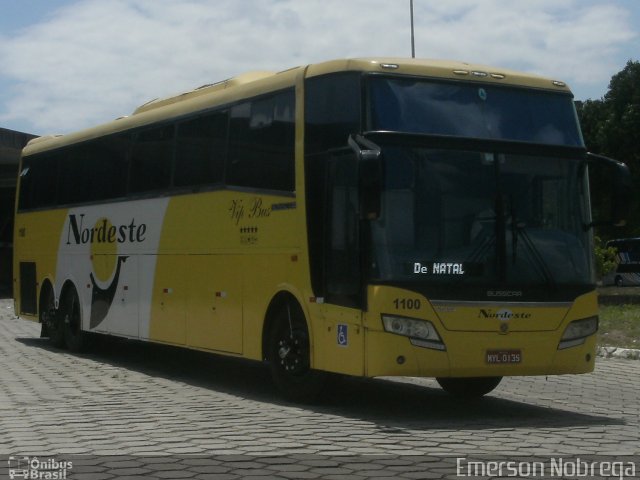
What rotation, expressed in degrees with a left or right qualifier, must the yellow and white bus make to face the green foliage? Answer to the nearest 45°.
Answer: approximately 135° to its left

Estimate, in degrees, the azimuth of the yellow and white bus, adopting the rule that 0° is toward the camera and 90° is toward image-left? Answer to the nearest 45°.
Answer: approximately 315°
